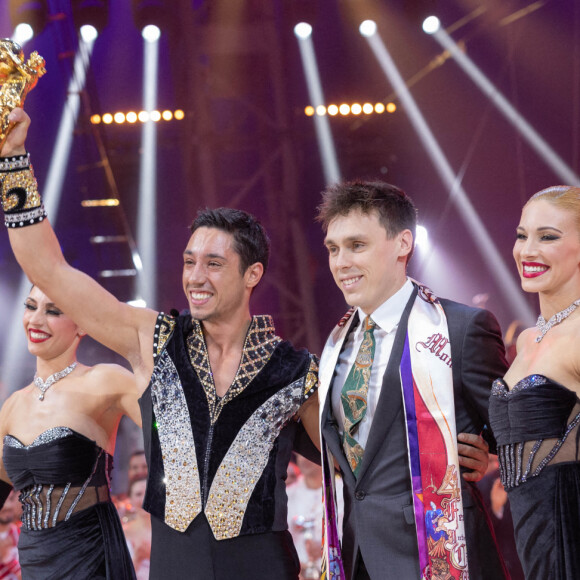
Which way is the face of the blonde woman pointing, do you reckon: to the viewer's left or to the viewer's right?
to the viewer's left

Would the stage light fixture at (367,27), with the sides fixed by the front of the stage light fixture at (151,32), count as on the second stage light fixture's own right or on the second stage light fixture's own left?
on the second stage light fixture's own left

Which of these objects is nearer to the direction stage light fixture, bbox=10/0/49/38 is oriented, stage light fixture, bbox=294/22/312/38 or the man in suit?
the man in suit

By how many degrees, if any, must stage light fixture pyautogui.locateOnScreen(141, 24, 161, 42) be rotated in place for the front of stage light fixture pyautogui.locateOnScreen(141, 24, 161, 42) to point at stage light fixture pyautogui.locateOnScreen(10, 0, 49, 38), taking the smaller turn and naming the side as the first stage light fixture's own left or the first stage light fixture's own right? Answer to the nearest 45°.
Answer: approximately 45° to the first stage light fixture's own right

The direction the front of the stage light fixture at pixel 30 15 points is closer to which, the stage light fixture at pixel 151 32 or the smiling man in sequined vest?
the smiling man in sequined vest

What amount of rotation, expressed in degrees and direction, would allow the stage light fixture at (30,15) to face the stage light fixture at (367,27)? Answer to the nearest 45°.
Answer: approximately 135° to its left

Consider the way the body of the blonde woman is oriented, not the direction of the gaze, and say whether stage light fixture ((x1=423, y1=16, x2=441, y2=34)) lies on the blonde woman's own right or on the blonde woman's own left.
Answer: on the blonde woman's own right

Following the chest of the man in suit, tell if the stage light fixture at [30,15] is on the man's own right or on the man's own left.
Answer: on the man's own right
